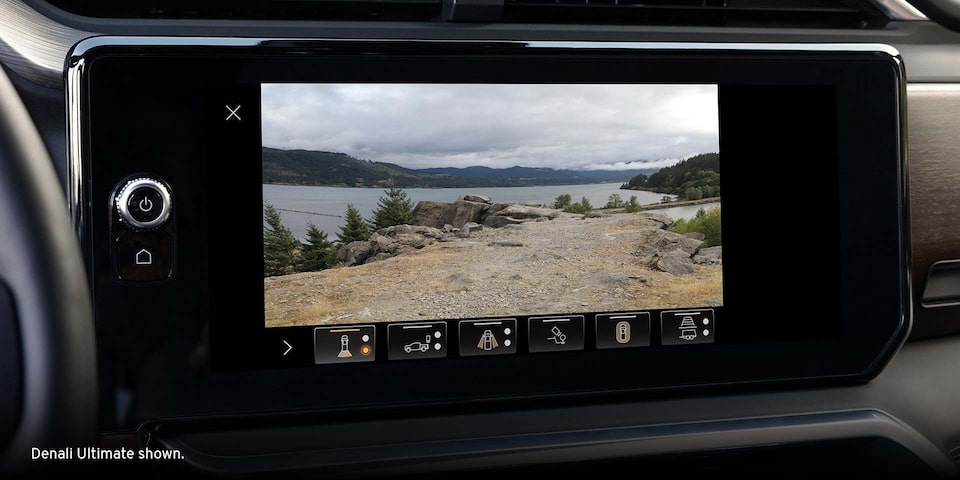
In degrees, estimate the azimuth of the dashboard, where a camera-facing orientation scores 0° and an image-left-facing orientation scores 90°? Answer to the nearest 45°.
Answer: approximately 0°
